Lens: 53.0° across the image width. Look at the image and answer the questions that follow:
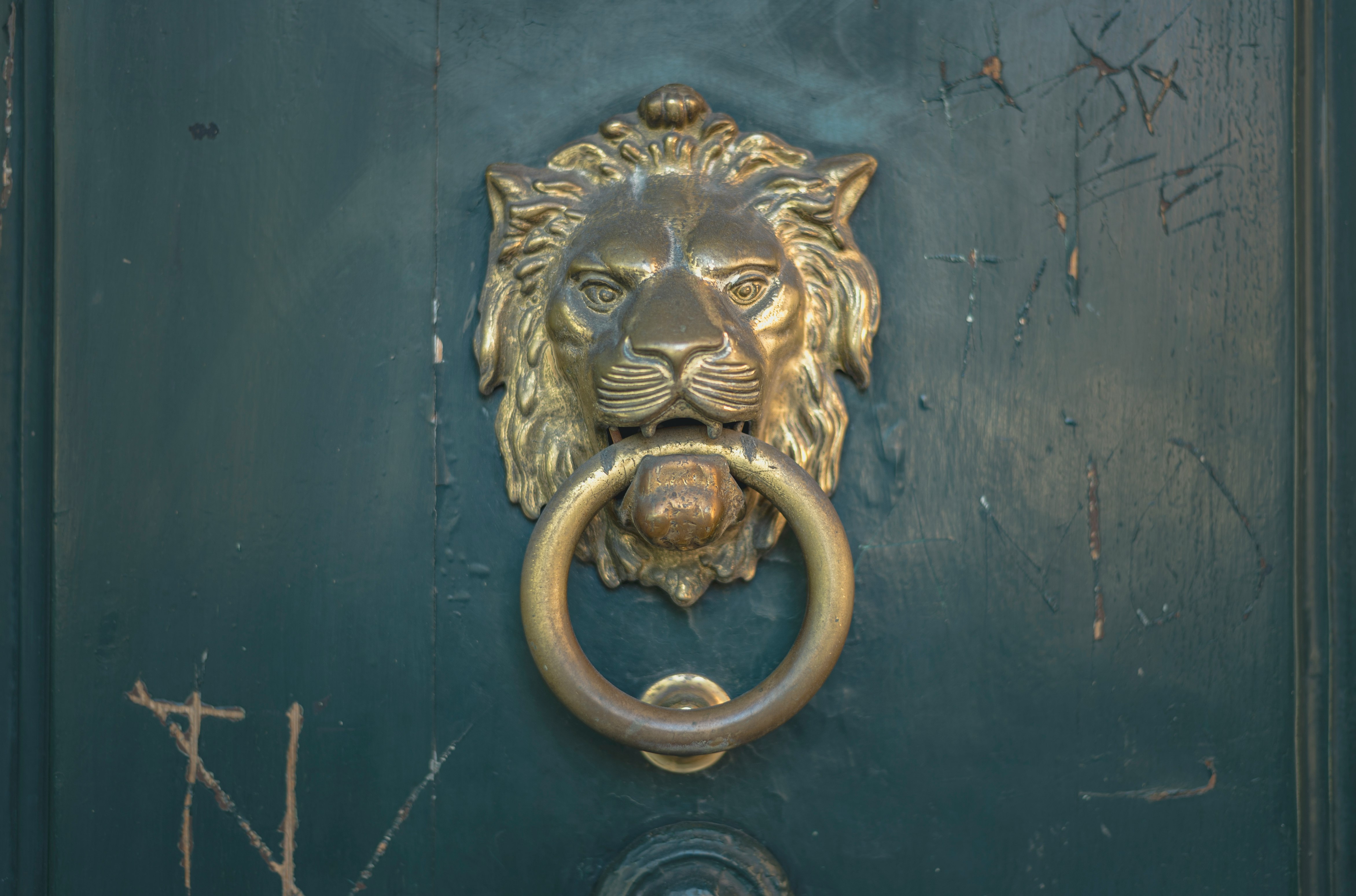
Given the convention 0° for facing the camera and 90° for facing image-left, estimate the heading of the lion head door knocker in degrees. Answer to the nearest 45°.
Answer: approximately 0°
